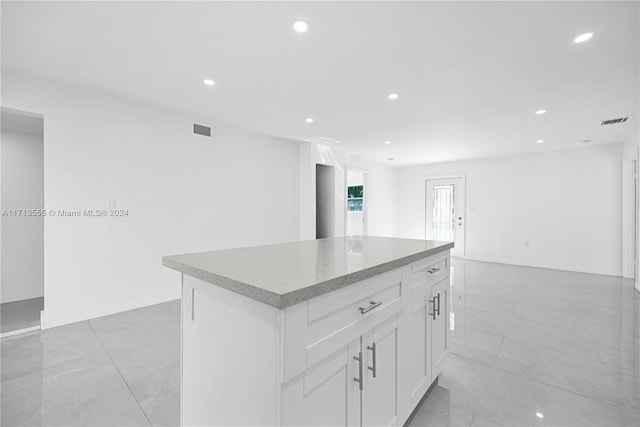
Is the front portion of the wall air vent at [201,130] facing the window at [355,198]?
no

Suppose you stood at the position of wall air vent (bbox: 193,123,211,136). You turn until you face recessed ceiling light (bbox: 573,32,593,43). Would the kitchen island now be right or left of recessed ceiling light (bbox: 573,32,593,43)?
right

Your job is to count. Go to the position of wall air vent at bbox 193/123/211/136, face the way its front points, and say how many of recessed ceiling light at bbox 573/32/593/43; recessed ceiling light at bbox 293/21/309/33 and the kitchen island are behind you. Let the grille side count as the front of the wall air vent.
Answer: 0

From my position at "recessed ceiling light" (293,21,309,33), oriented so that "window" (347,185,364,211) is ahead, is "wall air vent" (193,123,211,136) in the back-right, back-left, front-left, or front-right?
front-left

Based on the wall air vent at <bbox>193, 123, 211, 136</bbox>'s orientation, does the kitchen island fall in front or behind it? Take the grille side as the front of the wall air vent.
in front

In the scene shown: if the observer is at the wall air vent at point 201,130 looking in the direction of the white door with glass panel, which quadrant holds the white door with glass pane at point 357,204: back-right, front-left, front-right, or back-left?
front-left

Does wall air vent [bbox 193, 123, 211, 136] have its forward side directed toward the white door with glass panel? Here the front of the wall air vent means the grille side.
no

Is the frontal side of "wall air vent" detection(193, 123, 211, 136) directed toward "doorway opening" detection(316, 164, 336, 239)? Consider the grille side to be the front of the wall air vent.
no

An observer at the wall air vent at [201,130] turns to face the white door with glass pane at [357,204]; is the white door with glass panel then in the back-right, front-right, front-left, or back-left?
front-right

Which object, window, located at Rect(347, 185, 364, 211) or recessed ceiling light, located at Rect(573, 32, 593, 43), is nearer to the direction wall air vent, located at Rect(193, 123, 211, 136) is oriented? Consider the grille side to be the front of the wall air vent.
the recessed ceiling light

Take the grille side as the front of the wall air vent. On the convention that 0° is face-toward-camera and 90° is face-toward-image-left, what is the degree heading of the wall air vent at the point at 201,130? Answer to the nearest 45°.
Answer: approximately 315°

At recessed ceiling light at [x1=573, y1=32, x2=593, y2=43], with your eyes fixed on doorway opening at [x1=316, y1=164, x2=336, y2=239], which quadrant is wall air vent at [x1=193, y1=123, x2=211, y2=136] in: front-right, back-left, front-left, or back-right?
front-left

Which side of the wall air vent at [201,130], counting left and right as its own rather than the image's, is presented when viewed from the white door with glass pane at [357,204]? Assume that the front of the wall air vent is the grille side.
left
